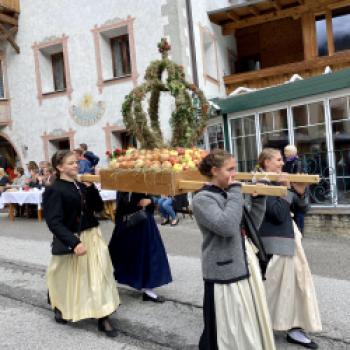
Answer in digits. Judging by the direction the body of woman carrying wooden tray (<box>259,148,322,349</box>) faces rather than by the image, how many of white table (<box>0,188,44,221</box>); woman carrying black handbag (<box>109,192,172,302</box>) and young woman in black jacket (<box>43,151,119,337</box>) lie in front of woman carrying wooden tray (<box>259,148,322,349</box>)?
0

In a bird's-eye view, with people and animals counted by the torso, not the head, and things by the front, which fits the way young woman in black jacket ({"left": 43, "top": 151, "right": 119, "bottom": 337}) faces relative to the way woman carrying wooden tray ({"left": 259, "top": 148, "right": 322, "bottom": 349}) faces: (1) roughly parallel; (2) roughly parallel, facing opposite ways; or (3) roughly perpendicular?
roughly parallel

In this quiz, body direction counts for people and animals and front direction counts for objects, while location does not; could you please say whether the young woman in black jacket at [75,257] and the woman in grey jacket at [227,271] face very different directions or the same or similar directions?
same or similar directions

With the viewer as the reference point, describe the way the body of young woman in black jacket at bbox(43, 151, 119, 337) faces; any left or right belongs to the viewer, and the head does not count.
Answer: facing the viewer and to the right of the viewer

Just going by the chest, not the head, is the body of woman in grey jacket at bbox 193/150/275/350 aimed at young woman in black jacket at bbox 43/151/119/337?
no

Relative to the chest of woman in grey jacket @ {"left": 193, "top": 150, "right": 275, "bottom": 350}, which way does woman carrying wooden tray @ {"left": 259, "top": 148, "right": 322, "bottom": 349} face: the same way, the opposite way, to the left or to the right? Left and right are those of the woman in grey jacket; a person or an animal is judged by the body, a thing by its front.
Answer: the same way
